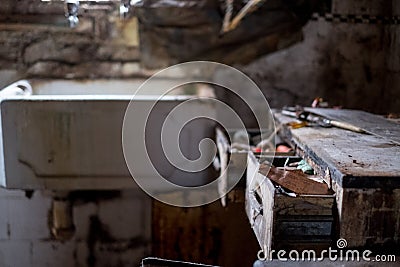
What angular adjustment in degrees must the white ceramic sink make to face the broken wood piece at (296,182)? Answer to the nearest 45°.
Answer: approximately 45° to its left

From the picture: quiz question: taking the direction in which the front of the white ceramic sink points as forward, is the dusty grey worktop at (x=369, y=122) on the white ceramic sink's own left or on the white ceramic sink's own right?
on the white ceramic sink's own left

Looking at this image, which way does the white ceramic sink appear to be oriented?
toward the camera

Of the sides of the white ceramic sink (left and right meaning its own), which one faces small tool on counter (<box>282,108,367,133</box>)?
left
